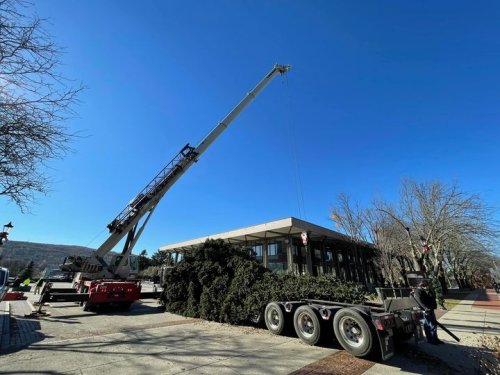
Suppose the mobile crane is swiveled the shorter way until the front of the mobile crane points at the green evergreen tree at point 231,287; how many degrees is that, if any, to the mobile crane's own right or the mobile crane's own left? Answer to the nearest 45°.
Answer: approximately 135° to the mobile crane's own right

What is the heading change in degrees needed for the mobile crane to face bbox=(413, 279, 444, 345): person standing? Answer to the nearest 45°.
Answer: approximately 135° to its right

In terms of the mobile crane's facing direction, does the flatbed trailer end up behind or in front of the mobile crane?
behind
